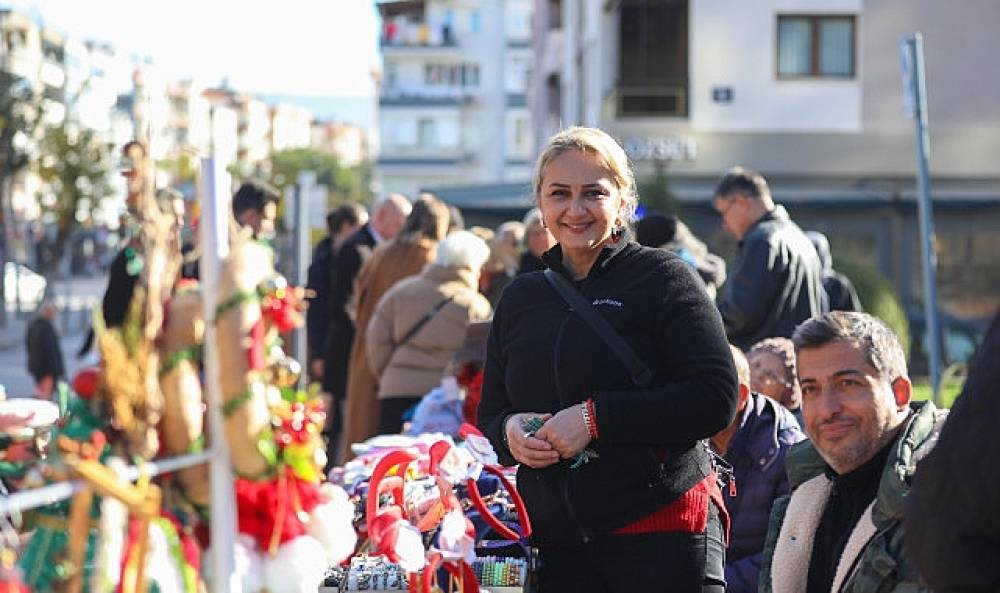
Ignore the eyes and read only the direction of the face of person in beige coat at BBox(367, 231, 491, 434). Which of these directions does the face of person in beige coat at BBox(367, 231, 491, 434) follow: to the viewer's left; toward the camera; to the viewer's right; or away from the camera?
away from the camera

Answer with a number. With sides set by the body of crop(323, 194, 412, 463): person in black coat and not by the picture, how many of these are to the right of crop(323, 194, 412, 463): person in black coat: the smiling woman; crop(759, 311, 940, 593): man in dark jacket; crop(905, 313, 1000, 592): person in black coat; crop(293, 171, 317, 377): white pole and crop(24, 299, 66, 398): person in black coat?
3

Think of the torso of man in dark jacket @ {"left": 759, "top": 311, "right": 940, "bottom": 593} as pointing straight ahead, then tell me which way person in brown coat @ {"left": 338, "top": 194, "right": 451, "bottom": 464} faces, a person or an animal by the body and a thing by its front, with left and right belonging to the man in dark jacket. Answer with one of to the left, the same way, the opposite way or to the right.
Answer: the opposite way

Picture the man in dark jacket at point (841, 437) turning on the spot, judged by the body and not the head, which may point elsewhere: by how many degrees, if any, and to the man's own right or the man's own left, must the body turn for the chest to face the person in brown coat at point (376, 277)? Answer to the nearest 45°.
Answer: approximately 90° to the man's own right

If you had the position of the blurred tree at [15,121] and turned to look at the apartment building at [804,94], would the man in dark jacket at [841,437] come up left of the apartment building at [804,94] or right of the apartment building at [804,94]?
right

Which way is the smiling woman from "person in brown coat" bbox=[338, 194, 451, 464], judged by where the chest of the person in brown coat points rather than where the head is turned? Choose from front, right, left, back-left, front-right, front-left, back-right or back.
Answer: back-right
